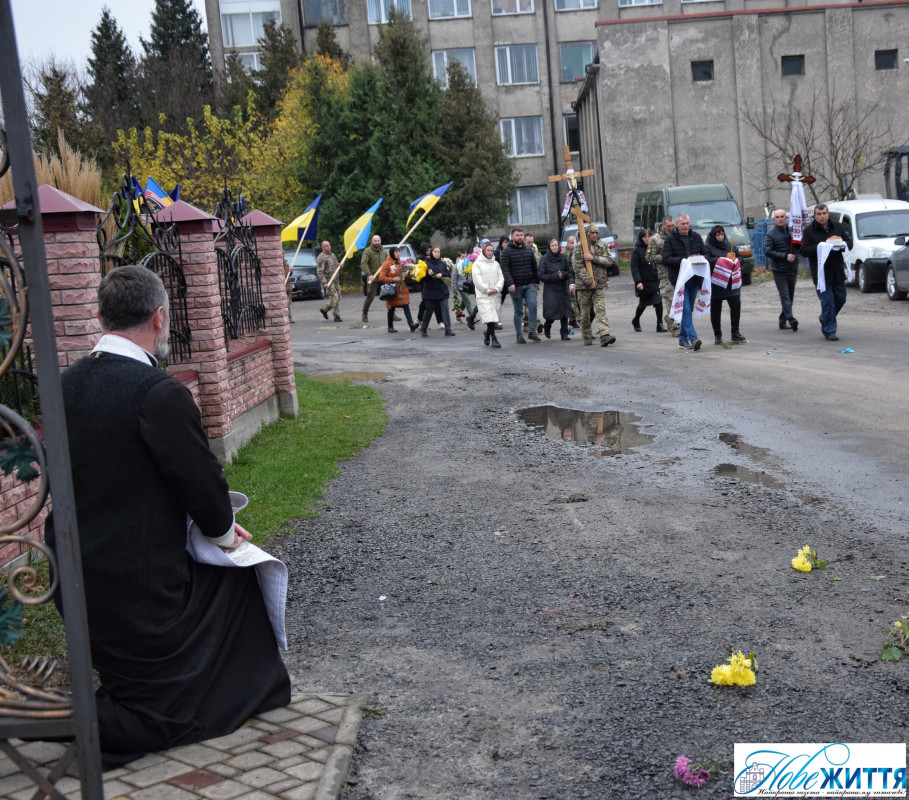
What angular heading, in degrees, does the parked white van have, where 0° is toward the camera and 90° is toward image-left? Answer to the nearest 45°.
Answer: approximately 315°

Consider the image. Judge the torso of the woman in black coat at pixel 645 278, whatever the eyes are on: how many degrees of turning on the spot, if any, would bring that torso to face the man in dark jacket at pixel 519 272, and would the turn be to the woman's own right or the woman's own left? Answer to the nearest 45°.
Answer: approximately 135° to the woman's own right

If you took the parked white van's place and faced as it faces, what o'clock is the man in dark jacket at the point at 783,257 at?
The man in dark jacket is roughly at 2 o'clock from the parked white van.

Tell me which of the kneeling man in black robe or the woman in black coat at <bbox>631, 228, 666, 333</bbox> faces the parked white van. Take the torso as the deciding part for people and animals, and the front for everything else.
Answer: the kneeling man in black robe

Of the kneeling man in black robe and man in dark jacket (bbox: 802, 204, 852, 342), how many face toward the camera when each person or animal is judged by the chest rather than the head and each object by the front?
1

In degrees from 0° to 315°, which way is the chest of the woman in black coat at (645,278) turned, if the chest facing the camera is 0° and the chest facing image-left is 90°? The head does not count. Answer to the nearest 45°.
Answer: approximately 315°

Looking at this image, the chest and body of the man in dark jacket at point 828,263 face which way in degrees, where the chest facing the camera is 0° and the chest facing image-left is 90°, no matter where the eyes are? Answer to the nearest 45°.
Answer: approximately 0°

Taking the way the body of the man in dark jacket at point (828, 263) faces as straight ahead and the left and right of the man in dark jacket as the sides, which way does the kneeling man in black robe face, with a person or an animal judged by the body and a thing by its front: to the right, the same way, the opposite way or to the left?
the opposite way

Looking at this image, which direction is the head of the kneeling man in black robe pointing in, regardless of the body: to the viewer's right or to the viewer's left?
to the viewer's right

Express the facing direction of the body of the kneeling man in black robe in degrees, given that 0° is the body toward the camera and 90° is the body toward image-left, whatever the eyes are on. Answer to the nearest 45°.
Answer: approximately 225°
